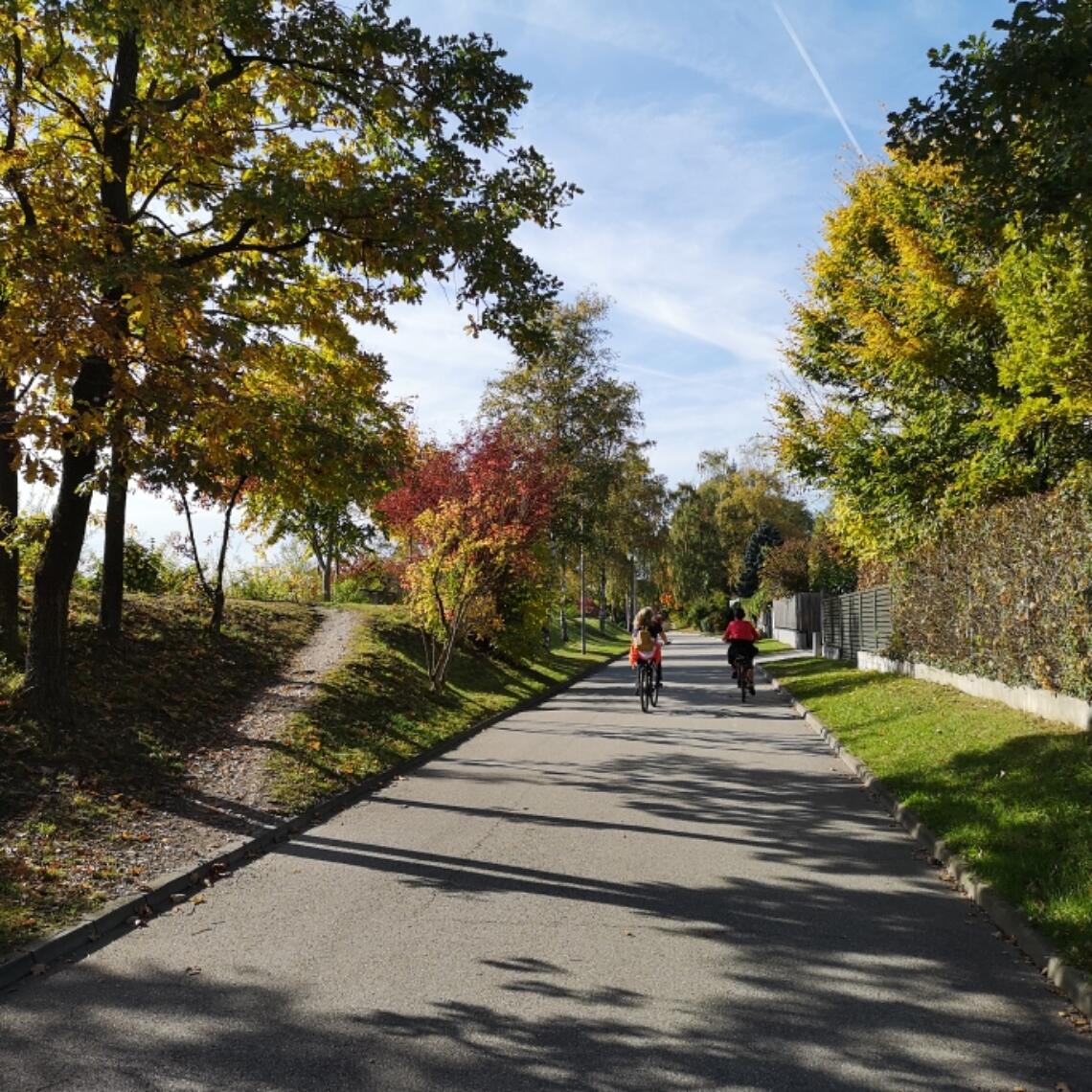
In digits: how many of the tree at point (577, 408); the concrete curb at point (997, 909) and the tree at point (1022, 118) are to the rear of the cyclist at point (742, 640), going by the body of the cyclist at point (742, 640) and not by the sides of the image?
2

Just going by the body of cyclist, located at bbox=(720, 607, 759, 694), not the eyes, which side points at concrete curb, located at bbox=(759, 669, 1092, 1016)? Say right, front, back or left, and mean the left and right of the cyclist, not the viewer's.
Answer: back

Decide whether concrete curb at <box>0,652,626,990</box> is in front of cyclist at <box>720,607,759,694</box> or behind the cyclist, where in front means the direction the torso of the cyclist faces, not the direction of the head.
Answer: behind

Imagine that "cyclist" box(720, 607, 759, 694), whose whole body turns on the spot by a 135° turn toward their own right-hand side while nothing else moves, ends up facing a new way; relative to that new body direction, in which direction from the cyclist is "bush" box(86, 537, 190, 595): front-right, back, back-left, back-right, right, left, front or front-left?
back-right

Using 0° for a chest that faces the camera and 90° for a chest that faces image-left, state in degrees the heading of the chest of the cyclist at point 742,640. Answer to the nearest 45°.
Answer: approximately 180°

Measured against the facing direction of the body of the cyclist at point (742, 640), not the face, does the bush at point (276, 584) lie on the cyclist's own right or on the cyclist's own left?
on the cyclist's own left

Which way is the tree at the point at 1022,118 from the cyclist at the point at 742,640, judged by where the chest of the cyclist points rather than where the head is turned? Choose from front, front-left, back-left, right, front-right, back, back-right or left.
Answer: back

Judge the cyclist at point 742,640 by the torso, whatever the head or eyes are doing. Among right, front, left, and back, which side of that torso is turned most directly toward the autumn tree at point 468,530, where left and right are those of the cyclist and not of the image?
left

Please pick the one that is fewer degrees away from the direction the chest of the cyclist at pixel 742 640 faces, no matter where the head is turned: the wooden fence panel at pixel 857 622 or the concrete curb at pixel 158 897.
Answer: the wooden fence panel
